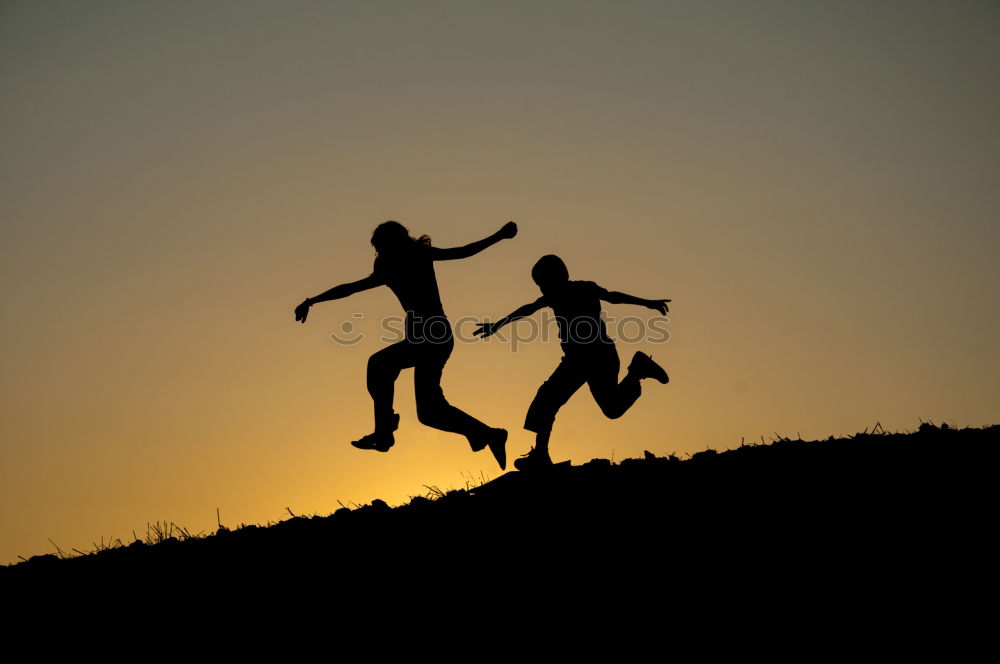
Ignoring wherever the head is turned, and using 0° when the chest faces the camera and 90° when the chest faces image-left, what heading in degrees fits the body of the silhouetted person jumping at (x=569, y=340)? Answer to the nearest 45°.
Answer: approximately 90°

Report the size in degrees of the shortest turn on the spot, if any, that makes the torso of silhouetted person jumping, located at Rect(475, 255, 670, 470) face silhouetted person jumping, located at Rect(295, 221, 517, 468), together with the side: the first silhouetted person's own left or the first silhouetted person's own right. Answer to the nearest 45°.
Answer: approximately 45° to the first silhouetted person's own left

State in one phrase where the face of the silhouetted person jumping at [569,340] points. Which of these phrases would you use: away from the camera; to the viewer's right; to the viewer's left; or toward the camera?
to the viewer's left

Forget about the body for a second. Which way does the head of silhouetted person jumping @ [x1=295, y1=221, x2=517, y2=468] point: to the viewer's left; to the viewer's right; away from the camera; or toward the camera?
to the viewer's left

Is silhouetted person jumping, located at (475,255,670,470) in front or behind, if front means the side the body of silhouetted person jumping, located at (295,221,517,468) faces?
behind

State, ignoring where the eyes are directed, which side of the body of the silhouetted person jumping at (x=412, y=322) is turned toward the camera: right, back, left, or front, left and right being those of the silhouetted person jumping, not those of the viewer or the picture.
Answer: left

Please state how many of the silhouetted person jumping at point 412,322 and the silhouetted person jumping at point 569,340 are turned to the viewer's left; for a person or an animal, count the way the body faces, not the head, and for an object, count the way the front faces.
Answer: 2
